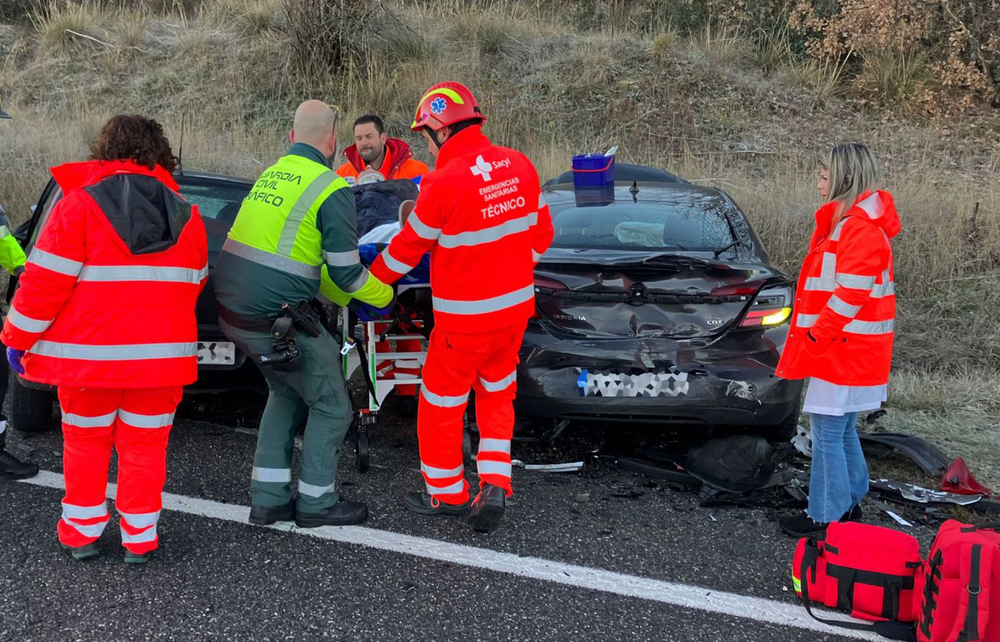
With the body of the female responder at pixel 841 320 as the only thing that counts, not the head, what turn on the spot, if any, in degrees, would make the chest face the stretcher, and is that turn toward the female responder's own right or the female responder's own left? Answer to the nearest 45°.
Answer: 0° — they already face it

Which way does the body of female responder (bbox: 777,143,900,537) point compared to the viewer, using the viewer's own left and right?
facing to the left of the viewer

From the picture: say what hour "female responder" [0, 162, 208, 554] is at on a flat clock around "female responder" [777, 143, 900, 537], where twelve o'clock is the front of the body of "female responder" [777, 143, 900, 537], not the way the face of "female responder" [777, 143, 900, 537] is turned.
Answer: "female responder" [0, 162, 208, 554] is roughly at 11 o'clock from "female responder" [777, 143, 900, 537].

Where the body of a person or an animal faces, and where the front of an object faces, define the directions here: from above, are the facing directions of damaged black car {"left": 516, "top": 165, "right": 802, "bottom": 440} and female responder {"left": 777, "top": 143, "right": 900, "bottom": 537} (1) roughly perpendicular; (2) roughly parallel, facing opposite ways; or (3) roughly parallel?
roughly perpendicular

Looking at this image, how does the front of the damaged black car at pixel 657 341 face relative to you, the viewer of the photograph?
facing away from the viewer

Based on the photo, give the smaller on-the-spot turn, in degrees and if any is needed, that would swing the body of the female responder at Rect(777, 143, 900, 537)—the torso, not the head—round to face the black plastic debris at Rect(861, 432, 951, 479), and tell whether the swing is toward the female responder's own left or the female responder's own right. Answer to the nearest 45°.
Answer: approximately 90° to the female responder's own right

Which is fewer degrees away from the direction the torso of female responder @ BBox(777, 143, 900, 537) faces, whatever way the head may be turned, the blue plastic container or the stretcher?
the stretcher

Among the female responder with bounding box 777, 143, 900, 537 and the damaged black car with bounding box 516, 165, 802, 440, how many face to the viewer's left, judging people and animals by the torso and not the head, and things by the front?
1
